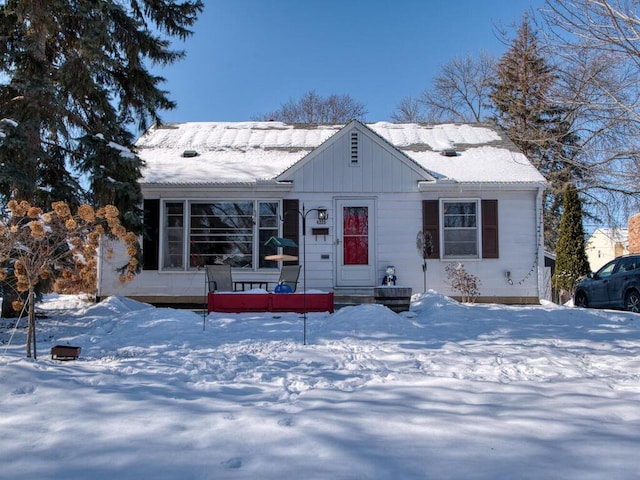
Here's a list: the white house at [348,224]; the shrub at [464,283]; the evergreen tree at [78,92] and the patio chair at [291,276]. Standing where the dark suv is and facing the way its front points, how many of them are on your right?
0

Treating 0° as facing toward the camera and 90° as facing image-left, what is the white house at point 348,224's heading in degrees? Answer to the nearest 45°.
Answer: approximately 0°

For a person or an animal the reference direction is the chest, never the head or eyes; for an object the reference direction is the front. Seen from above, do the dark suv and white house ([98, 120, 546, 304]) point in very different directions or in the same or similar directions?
very different directions

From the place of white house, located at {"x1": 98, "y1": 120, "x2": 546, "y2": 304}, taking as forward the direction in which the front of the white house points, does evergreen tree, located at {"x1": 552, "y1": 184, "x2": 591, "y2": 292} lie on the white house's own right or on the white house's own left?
on the white house's own left

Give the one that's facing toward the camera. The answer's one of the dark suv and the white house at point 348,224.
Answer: the white house

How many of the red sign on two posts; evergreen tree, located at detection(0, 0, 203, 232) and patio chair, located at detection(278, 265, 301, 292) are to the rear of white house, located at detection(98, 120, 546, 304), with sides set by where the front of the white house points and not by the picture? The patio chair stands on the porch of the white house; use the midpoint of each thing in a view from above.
0

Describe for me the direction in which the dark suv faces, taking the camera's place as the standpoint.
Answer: facing away from the viewer and to the left of the viewer

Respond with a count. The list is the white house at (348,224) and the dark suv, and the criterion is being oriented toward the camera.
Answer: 1

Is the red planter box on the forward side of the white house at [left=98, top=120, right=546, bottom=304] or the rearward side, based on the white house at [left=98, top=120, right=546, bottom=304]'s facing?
on the forward side
